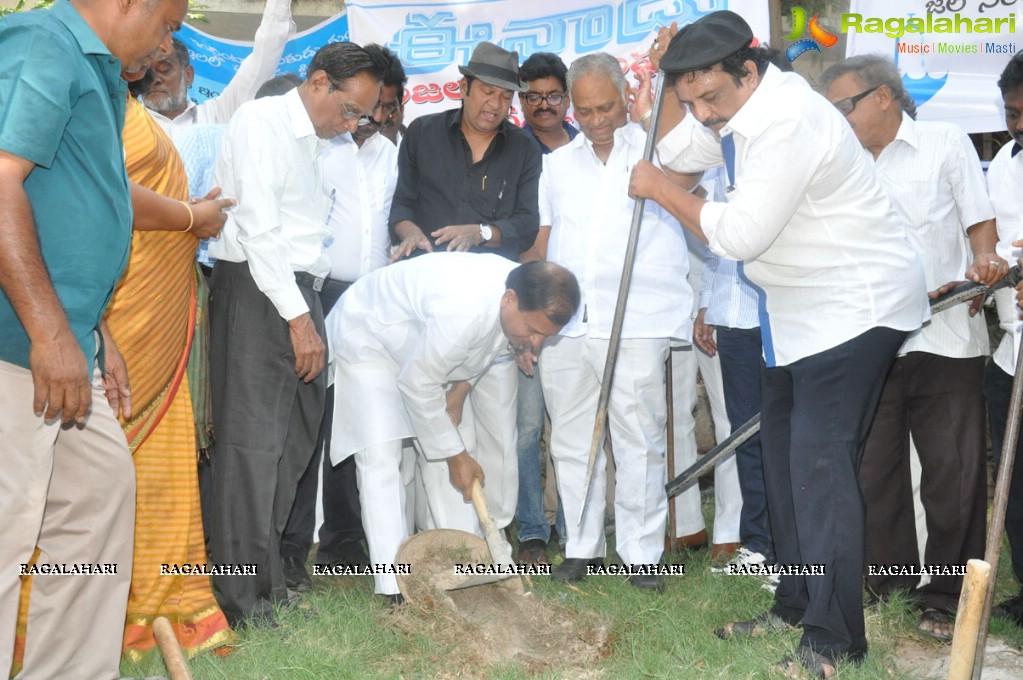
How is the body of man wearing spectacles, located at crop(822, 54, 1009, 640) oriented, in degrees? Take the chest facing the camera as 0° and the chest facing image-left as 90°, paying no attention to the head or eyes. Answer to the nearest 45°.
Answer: approximately 45°

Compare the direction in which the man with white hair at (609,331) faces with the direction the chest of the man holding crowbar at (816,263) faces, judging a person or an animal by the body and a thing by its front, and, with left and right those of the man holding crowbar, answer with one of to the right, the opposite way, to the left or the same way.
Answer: to the left

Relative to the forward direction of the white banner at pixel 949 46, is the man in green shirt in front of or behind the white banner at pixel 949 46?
in front

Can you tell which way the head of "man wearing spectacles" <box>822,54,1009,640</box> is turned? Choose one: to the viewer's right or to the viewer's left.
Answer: to the viewer's left

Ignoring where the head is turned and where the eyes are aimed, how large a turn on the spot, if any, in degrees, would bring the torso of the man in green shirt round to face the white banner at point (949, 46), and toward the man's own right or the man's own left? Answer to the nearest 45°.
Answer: approximately 45° to the man's own left

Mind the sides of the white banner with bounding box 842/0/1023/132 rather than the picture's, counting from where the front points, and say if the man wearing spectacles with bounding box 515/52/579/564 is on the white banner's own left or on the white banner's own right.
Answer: on the white banner's own right

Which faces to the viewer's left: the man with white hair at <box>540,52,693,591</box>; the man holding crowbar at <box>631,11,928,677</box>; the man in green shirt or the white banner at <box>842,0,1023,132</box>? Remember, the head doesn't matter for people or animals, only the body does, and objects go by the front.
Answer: the man holding crowbar

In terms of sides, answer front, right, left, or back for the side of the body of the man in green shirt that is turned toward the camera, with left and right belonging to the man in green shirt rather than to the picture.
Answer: right

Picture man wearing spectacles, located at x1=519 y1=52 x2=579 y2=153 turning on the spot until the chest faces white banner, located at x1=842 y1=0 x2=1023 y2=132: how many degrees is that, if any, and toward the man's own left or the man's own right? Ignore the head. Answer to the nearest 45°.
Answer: approximately 90° to the man's own left

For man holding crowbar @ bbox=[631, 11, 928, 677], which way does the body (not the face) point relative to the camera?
to the viewer's left
